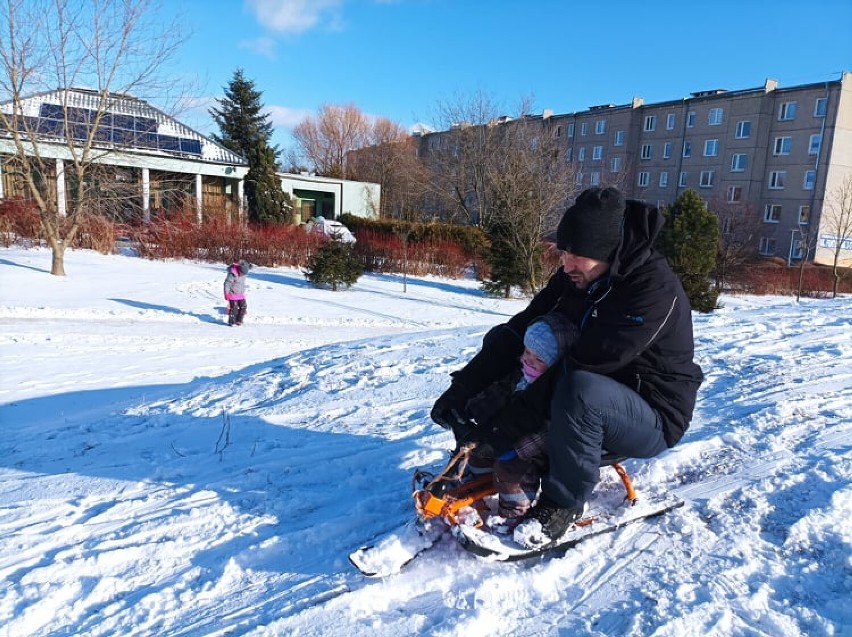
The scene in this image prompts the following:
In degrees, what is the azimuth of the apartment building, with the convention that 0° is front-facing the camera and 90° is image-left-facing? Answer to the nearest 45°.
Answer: approximately 45°

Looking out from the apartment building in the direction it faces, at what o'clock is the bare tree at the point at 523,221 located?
The bare tree is roughly at 11 o'clock from the apartment building.

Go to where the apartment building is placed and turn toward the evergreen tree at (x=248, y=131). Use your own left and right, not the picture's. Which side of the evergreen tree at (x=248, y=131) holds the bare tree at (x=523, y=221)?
left

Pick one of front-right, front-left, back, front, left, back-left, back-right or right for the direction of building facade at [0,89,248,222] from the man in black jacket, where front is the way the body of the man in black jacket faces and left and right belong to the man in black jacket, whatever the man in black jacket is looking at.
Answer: right

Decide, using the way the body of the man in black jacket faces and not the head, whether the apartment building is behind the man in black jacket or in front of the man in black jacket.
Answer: behind

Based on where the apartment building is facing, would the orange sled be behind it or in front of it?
in front

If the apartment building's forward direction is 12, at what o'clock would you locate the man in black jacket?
The man in black jacket is roughly at 11 o'clock from the apartment building.

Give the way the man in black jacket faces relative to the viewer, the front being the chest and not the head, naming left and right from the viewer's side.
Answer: facing the viewer and to the left of the viewer

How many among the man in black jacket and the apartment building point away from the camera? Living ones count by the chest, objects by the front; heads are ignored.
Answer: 0

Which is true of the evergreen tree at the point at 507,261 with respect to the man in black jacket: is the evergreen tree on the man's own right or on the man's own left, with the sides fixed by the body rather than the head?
on the man's own right

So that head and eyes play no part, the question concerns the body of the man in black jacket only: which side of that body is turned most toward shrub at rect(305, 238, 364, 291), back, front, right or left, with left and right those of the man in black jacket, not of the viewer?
right

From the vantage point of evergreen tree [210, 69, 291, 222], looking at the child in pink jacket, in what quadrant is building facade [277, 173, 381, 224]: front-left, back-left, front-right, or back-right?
back-left

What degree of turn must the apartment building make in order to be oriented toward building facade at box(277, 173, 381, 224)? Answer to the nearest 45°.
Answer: approximately 45° to its right
